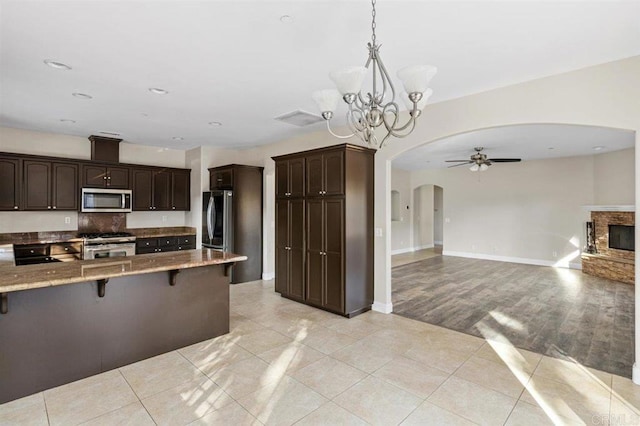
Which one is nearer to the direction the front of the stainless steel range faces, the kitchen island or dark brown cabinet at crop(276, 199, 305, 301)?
the kitchen island

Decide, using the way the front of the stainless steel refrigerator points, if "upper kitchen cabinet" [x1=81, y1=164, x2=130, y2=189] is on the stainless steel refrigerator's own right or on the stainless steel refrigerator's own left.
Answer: on the stainless steel refrigerator's own right

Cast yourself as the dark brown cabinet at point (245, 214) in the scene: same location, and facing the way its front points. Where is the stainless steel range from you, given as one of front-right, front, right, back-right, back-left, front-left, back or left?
front-right

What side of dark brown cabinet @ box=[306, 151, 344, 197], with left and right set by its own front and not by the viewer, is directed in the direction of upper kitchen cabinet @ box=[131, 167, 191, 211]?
right

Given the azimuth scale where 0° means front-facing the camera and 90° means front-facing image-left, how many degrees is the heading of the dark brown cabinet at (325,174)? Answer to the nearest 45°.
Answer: approximately 45°

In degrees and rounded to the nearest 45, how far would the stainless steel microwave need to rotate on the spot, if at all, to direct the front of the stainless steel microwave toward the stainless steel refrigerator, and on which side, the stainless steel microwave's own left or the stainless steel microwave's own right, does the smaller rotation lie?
approximately 45° to the stainless steel microwave's own left

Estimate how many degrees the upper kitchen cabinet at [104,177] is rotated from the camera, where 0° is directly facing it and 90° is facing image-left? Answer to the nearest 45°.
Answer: approximately 0°

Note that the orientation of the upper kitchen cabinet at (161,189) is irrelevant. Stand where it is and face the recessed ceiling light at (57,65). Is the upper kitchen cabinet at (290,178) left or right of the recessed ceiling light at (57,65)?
left

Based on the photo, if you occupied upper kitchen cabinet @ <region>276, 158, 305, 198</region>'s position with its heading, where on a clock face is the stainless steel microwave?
The stainless steel microwave is roughly at 2 o'clock from the upper kitchen cabinet.
